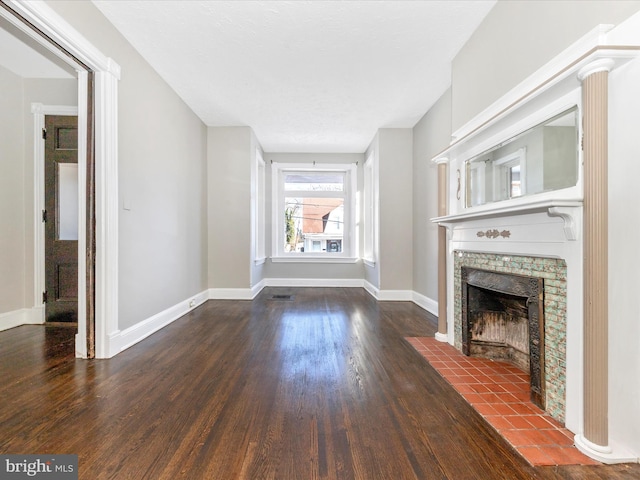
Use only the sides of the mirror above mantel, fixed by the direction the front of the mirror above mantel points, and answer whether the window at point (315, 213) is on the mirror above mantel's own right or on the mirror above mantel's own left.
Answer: on the mirror above mantel's own right

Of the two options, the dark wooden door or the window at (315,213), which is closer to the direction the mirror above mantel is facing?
the dark wooden door

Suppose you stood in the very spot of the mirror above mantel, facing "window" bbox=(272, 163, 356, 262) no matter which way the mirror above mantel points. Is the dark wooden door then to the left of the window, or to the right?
left

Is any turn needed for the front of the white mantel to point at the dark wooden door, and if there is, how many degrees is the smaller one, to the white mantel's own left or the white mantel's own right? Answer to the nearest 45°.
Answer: approximately 45° to the white mantel's own right

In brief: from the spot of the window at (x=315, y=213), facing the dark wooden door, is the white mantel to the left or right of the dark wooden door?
left

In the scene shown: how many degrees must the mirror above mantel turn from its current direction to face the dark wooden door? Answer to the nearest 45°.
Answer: approximately 45° to its right

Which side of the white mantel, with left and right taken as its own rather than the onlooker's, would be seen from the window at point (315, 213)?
right

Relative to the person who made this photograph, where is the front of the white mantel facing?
facing the viewer and to the left of the viewer
